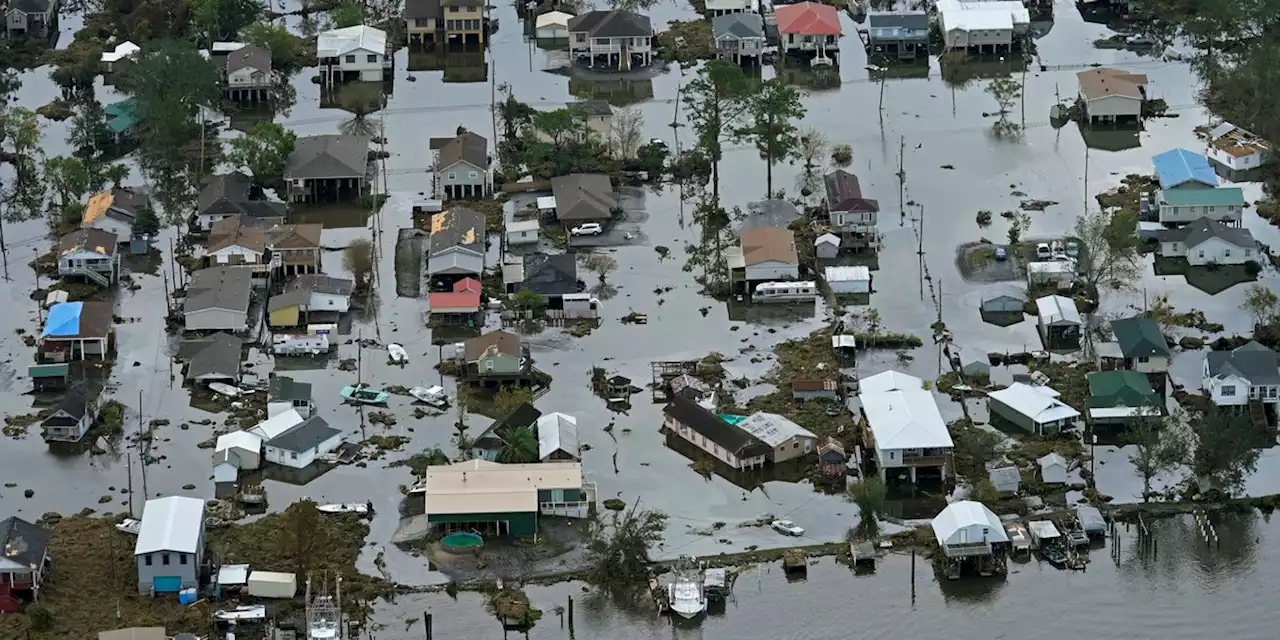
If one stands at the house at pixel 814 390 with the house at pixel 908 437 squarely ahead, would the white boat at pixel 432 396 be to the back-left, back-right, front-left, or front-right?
back-right

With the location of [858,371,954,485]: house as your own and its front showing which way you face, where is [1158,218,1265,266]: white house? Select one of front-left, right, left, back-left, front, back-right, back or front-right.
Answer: back-left

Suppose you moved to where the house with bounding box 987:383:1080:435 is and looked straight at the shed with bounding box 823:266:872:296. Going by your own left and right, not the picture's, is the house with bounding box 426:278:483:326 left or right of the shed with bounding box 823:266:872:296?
left

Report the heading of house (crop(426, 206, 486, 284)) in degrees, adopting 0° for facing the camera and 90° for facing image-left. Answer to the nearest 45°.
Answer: approximately 0°
